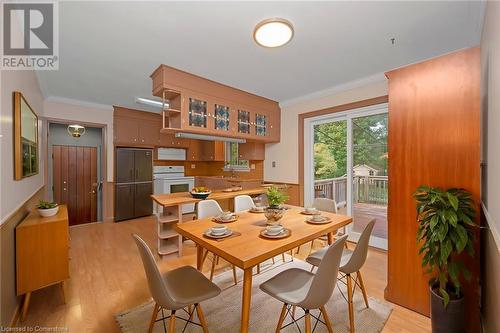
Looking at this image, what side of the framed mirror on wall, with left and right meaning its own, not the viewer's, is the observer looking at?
right

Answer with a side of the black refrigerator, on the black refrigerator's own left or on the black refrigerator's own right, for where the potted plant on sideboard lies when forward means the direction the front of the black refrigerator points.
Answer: on the black refrigerator's own right

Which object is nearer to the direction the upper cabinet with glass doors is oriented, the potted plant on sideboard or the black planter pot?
the black planter pot

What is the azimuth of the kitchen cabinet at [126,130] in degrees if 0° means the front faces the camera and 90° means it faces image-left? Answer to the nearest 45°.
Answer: approximately 0°

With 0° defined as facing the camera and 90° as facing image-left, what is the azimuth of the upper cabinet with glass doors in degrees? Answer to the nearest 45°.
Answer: approximately 315°

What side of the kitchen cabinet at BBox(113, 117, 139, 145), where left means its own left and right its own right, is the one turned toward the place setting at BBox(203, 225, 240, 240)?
front

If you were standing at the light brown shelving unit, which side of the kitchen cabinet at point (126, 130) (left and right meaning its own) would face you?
front

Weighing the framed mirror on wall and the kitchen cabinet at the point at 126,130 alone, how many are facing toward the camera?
1
